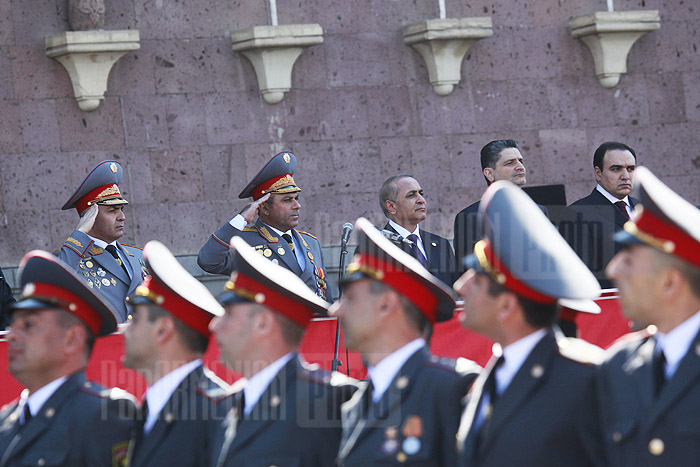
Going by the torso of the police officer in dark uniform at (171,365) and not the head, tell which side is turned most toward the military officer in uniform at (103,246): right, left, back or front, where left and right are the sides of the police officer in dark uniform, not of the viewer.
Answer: right

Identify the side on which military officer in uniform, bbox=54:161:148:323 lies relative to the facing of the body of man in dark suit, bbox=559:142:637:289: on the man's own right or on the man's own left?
on the man's own right

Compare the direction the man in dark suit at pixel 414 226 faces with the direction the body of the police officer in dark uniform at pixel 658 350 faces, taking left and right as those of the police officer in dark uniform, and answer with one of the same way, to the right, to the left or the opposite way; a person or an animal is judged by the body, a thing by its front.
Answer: to the left

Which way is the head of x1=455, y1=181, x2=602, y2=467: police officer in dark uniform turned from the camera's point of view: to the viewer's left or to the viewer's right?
to the viewer's left

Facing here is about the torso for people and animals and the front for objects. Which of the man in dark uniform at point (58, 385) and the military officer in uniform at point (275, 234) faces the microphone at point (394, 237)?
the military officer in uniform

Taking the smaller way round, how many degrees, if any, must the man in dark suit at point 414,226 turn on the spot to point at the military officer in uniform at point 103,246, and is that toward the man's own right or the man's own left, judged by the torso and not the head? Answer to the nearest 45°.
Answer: approximately 135° to the man's own right

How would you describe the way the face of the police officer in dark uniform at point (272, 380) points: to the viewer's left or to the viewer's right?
to the viewer's left

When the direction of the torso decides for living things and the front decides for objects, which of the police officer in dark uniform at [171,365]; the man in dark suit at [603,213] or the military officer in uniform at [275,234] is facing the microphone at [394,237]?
the military officer in uniform
